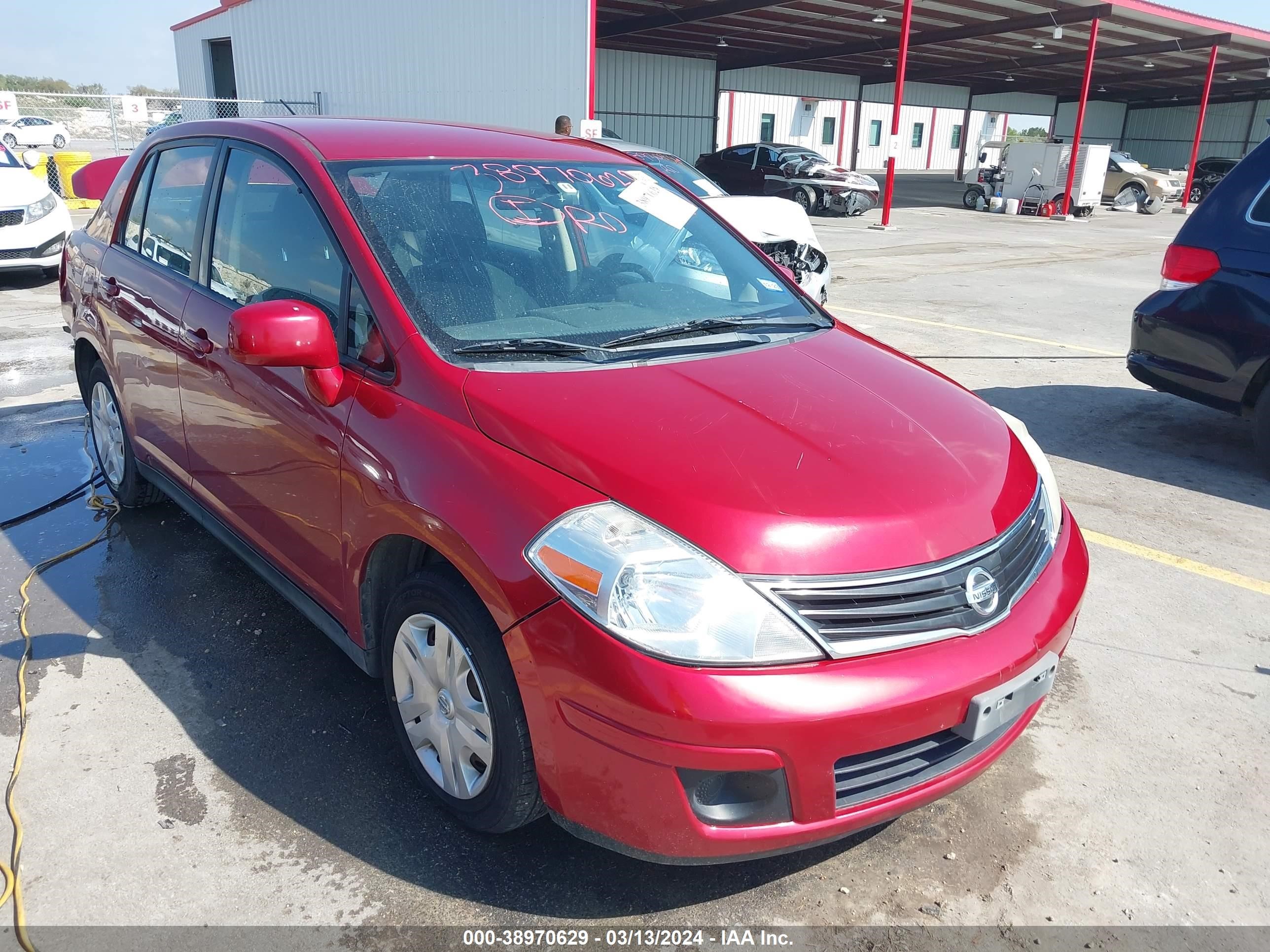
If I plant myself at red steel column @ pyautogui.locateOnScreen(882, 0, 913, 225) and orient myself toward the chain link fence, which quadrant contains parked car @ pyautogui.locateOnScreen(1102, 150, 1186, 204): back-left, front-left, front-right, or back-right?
back-right

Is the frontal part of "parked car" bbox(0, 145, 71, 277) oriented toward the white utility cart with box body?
no

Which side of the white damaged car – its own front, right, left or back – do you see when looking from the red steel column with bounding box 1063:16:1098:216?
left

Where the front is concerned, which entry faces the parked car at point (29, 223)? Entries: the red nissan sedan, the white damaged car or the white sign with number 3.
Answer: the white sign with number 3

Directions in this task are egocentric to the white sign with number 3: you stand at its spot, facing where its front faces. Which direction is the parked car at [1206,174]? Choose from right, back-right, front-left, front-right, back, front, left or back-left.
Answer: left

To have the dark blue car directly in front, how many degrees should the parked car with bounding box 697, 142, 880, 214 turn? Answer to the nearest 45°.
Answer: approximately 45° to its right

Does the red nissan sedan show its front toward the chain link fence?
no

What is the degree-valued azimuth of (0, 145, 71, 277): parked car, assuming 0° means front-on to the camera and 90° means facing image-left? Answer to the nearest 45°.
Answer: approximately 315°

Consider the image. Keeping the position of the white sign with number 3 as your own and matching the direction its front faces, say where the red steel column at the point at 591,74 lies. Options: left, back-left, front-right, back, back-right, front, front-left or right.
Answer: front-left

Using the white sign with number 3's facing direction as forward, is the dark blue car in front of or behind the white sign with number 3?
in front

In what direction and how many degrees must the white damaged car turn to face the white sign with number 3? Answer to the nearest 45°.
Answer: approximately 180°

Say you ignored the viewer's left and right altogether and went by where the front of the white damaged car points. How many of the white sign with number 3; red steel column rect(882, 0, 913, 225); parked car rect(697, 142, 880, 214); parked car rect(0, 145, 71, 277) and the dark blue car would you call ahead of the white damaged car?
1

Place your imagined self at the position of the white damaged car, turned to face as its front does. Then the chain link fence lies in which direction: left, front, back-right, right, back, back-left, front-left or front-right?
back

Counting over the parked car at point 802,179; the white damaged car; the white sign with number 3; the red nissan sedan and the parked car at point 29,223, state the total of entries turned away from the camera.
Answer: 0

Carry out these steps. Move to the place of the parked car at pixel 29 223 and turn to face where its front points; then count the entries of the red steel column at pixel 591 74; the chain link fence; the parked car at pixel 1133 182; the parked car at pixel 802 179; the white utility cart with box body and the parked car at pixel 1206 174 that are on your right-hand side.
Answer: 0

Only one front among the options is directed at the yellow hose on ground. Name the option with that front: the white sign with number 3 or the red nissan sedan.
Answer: the white sign with number 3

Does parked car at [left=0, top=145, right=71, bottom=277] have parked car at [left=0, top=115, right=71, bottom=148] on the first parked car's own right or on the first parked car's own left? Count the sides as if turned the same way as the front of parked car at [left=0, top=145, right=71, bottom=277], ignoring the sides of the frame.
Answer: on the first parked car's own left

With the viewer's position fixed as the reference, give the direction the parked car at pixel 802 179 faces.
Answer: facing the viewer and to the right of the viewer

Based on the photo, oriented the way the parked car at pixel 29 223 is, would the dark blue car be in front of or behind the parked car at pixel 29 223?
in front
